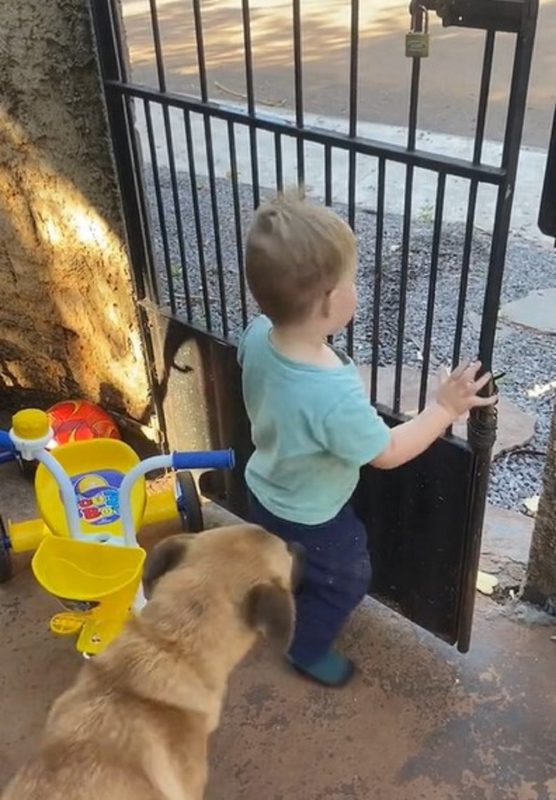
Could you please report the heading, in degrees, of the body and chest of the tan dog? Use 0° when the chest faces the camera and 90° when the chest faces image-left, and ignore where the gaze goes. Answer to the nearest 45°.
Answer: approximately 225°

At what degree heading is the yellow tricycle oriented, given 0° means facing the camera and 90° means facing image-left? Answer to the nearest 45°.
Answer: approximately 0°

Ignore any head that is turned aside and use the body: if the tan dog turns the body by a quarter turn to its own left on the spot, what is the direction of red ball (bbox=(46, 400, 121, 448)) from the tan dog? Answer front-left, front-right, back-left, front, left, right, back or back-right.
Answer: front-right

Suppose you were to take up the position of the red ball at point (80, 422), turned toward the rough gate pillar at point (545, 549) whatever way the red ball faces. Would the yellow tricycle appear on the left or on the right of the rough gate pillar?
right

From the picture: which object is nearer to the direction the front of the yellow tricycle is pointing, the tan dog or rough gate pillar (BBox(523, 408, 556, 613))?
the tan dog

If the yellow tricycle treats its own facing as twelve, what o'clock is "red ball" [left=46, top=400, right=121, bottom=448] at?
The red ball is roughly at 6 o'clock from the yellow tricycle.

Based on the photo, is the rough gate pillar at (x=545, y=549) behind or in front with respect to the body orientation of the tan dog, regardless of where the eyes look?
in front

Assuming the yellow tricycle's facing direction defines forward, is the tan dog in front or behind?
in front
